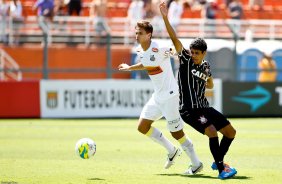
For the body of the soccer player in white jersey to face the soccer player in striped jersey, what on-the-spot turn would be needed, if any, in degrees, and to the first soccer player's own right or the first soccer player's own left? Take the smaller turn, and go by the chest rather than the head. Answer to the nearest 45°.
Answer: approximately 90° to the first soccer player's own left
